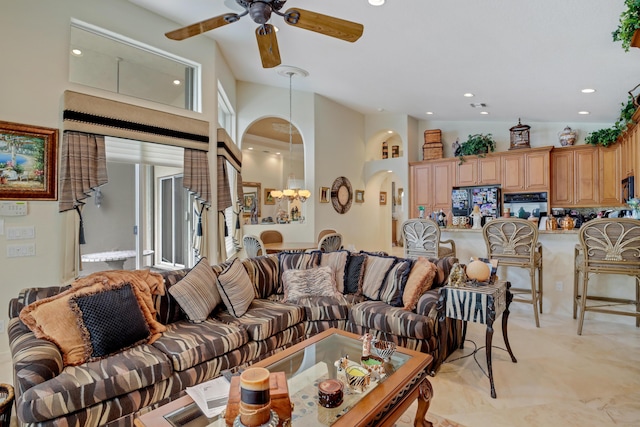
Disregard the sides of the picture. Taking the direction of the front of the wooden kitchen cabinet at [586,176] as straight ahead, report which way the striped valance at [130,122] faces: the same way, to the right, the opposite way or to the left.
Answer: to the left

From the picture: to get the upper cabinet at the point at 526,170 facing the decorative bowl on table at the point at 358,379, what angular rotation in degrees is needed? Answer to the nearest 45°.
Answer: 0° — it already faces it

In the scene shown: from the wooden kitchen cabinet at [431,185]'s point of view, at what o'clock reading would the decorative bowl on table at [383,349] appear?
The decorative bowl on table is roughly at 12 o'clock from the wooden kitchen cabinet.

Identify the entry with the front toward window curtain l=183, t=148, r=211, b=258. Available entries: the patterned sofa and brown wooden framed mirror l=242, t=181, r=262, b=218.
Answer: the brown wooden framed mirror

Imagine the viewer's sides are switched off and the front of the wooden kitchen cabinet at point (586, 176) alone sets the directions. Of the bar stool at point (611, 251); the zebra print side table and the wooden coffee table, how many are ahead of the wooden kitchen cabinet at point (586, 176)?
3

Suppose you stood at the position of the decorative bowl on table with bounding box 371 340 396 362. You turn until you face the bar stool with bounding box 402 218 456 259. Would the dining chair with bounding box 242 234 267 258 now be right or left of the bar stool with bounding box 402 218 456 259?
left

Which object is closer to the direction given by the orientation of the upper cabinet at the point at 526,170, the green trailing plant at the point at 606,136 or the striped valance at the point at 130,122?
the striped valance

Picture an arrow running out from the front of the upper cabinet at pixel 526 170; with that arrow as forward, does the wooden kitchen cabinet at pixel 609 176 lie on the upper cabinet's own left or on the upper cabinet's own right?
on the upper cabinet's own left

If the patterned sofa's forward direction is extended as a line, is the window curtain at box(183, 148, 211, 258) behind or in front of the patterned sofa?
behind
